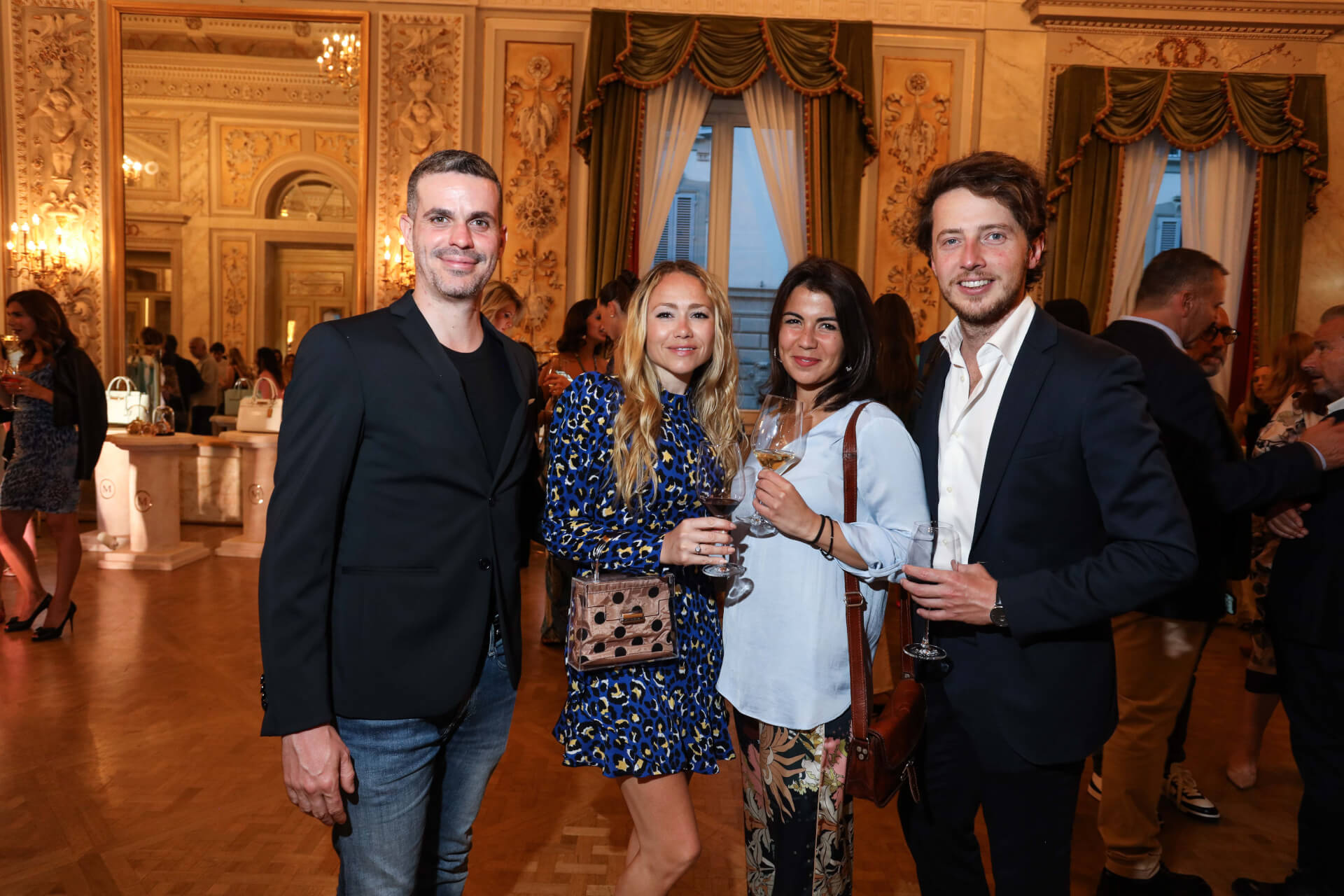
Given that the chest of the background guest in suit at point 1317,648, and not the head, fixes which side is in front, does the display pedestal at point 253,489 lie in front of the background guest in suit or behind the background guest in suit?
in front

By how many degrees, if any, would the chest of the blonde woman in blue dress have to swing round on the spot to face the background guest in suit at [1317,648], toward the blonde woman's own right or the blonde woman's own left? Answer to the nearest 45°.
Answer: approximately 45° to the blonde woman's own left

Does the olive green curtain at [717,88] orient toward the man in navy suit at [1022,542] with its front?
yes

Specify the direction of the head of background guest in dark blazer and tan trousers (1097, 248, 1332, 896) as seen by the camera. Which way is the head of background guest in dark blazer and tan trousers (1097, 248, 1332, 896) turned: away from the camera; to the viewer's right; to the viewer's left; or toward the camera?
to the viewer's right

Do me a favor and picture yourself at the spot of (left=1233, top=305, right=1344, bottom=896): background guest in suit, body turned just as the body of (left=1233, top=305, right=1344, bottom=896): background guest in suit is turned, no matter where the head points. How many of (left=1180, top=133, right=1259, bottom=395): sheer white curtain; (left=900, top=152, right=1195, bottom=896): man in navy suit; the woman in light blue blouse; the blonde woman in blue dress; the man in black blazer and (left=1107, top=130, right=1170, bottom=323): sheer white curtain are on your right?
2

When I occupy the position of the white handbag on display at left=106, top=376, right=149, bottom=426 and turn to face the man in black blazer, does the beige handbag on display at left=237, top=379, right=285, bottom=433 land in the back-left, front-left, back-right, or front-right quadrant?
front-left

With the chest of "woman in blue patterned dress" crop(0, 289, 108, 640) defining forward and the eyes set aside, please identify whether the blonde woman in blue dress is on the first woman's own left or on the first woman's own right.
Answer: on the first woman's own left

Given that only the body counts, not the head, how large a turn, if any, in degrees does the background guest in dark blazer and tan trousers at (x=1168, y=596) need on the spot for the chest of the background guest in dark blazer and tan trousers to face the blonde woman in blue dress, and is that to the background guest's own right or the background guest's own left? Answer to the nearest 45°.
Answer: approximately 135° to the background guest's own right

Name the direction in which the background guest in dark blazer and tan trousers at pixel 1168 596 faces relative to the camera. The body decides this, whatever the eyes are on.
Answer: to the viewer's right

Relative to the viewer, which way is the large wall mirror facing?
toward the camera

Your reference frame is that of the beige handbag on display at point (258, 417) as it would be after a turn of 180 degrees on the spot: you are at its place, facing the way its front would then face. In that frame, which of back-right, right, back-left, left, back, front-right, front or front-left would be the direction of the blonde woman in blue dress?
back

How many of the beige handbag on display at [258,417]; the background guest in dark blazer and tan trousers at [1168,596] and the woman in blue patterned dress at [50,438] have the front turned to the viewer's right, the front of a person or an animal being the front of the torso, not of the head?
1

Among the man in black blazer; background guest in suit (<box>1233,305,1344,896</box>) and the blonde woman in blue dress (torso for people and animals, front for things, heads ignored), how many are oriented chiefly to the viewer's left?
1

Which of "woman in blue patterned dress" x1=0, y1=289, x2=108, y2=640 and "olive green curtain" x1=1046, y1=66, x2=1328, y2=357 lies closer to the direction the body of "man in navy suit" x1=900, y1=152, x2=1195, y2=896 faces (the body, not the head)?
the woman in blue patterned dress

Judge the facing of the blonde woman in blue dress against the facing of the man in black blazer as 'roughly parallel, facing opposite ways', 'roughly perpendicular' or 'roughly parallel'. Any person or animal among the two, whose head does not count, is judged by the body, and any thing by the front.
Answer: roughly parallel
